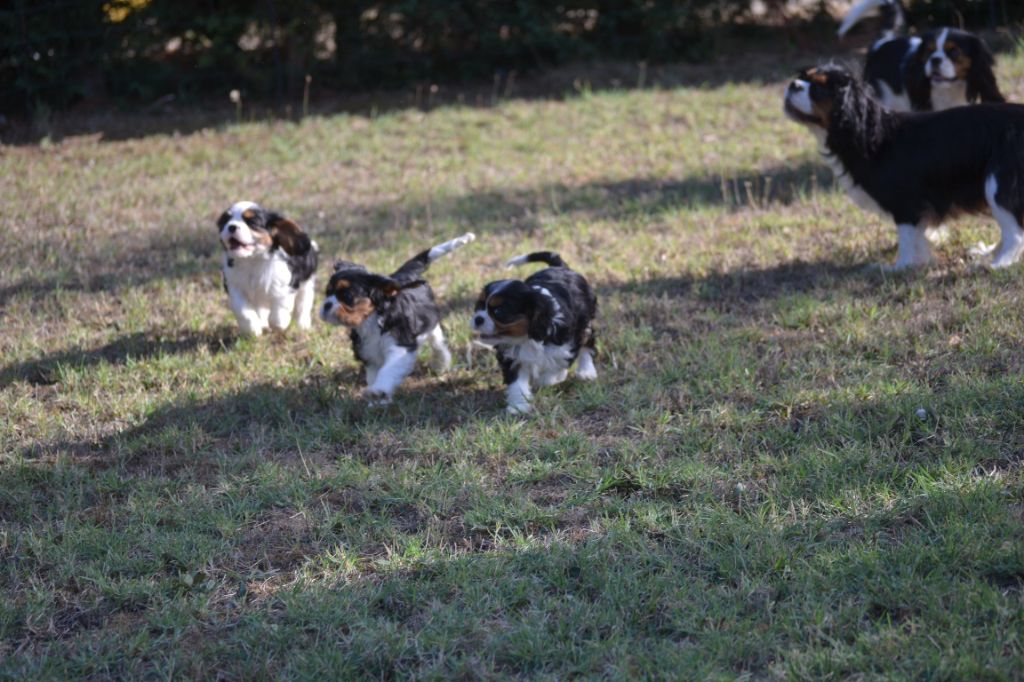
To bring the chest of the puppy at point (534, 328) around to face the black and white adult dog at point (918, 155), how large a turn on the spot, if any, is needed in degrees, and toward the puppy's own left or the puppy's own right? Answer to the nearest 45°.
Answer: approximately 180°

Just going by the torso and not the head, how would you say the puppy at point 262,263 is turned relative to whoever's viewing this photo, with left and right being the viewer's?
facing the viewer and to the left of the viewer

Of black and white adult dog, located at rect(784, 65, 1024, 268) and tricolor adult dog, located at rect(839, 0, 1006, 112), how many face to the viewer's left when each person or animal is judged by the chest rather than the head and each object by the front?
1

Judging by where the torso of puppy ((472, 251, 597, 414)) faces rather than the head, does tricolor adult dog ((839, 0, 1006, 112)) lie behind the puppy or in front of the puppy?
behind

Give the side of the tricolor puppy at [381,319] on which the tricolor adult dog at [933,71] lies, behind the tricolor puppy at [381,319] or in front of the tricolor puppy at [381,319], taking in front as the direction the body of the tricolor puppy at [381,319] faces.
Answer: behind

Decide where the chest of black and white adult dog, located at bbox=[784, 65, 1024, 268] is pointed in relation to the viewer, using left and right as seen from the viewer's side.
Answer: facing to the left of the viewer

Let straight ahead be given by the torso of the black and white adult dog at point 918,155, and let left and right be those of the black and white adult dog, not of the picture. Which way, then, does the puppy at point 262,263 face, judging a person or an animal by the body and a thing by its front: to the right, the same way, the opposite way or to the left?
to the left

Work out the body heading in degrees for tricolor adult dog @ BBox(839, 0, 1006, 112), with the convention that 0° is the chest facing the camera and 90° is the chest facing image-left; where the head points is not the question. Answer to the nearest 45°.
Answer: approximately 315°

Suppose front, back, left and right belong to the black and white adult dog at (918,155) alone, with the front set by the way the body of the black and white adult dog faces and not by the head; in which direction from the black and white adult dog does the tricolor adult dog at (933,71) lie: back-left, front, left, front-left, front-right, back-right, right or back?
right

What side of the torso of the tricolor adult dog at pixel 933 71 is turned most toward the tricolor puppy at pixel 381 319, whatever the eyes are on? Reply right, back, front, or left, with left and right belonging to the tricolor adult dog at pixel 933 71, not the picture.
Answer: right

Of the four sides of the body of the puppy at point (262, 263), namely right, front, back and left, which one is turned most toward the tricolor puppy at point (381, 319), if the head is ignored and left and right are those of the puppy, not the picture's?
left

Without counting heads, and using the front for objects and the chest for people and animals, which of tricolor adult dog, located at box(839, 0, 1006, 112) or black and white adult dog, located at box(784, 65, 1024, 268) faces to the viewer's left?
the black and white adult dog
